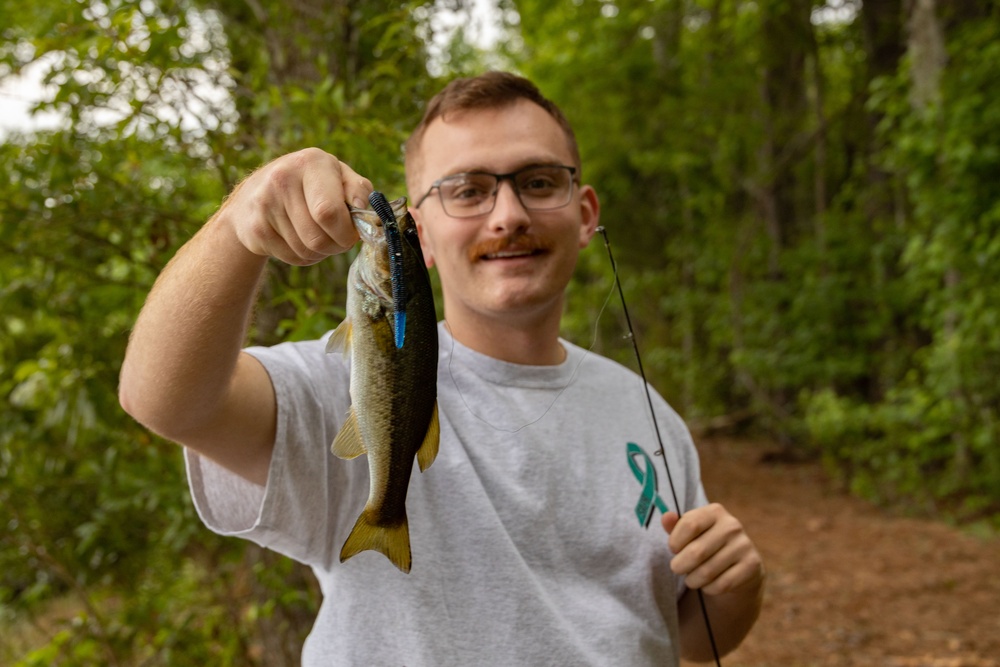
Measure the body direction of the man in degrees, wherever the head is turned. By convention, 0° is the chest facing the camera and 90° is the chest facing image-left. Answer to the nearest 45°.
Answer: approximately 0°
